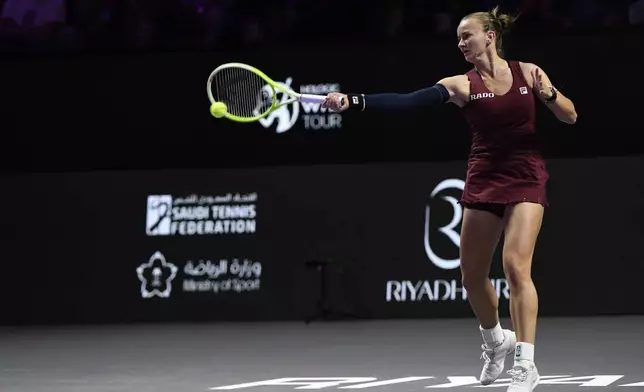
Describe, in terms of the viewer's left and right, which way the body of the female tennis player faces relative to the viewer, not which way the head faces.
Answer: facing the viewer
